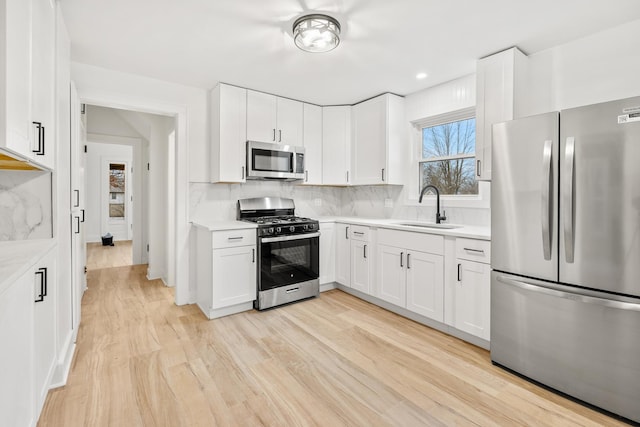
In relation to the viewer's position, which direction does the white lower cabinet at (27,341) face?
facing to the right of the viewer

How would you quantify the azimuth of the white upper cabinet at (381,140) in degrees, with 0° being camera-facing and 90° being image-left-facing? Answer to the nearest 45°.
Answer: approximately 45°

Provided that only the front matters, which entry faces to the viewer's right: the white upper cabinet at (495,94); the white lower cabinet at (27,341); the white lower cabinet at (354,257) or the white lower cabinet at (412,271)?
the white lower cabinet at (27,341)

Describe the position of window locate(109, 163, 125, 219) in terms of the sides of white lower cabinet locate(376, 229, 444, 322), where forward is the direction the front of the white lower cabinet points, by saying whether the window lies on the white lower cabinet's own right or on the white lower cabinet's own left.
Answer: on the white lower cabinet's own right

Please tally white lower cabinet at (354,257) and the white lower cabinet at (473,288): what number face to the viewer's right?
0

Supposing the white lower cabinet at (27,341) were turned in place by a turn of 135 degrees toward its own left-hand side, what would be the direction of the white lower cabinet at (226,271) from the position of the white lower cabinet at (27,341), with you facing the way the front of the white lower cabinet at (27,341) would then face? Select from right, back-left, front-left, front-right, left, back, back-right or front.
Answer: right

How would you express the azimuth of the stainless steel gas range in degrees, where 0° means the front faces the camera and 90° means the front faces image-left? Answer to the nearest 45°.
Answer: approximately 315°

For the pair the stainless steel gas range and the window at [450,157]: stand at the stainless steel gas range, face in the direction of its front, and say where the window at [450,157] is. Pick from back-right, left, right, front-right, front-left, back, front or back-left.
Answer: front-left

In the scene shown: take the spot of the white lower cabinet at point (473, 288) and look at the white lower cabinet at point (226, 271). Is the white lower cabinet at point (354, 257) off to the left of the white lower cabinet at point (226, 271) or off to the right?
right

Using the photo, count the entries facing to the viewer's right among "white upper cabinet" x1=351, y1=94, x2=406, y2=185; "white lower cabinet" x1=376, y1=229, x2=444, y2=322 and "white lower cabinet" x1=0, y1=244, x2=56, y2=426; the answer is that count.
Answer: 1

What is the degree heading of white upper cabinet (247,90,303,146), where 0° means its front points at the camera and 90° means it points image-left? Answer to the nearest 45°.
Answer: approximately 315°

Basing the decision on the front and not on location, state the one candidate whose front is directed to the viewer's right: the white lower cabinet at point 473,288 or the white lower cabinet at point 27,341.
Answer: the white lower cabinet at point 27,341
